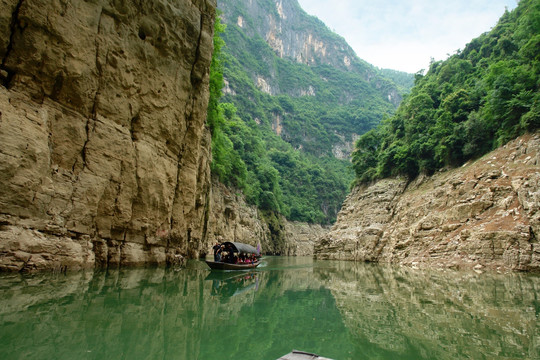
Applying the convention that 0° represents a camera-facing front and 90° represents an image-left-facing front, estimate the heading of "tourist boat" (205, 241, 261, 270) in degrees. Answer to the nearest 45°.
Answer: approximately 45°
